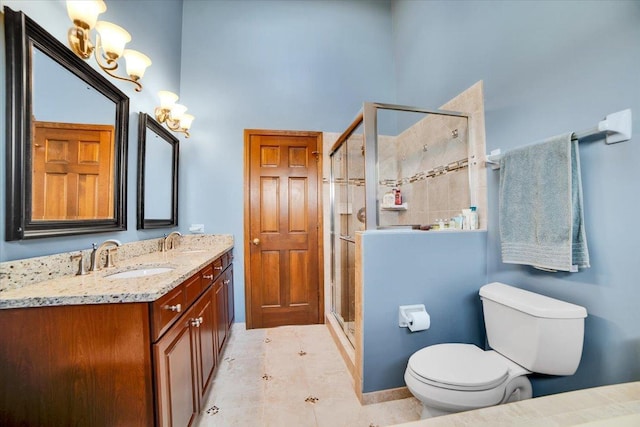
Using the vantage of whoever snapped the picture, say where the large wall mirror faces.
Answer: facing the viewer and to the right of the viewer

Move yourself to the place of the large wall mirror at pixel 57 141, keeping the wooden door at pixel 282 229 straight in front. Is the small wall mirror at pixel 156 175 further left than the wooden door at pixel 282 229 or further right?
left

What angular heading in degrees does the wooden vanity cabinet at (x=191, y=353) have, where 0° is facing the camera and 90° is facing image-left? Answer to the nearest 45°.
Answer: approximately 315°

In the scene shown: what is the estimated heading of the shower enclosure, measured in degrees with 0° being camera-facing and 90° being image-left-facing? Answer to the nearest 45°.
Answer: approximately 90°

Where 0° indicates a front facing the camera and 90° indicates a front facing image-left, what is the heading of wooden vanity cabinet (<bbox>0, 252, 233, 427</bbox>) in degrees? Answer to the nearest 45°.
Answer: approximately 315°

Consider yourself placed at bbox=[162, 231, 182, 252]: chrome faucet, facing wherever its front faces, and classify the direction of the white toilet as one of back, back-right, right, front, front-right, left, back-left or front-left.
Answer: front-right

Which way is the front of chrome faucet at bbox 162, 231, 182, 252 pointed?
to the viewer's right

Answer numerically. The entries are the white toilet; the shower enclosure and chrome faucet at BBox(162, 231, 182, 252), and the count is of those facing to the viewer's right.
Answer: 1

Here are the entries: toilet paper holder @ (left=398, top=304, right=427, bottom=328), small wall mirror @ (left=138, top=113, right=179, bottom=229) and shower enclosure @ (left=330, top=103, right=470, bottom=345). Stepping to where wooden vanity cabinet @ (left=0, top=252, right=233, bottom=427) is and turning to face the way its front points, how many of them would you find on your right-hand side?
0

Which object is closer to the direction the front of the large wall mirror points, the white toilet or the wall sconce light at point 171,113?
the white toilet

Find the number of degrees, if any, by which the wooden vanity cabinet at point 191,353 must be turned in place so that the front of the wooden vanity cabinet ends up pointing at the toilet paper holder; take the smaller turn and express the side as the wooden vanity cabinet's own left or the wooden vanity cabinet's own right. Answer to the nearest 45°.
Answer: approximately 45° to the wooden vanity cabinet's own left

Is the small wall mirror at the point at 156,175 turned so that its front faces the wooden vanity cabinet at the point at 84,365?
no

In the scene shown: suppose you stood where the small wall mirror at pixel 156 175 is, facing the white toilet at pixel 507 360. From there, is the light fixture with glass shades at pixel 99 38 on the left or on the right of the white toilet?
right

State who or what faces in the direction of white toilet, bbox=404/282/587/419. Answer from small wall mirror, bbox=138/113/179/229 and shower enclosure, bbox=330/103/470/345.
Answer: the small wall mirror

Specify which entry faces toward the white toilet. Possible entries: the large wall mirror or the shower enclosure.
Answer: the large wall mirror

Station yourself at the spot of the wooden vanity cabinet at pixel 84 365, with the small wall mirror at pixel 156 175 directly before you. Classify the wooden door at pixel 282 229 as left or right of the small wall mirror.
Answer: right

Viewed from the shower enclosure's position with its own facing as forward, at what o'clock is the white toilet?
The white toilet is roughly at 8 o'clock from the shower enclosure.
